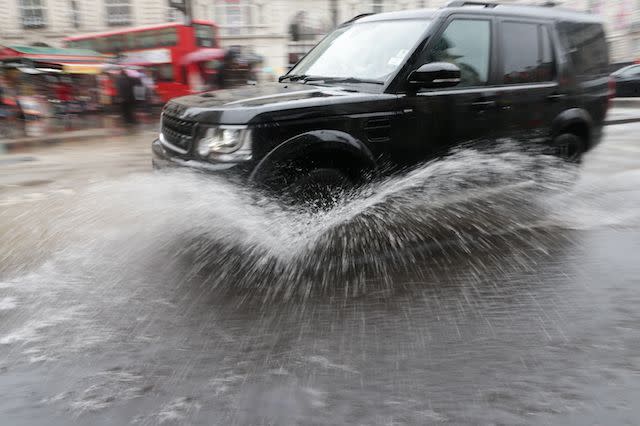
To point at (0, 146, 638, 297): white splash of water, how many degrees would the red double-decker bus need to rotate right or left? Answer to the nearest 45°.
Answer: approximately 45° to its right

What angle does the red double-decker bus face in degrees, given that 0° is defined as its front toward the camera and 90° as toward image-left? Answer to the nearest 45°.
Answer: approximately 315°

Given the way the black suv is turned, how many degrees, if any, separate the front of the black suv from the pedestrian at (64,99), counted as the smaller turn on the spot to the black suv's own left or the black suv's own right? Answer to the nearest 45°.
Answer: approximately 90° to the black suv's own right

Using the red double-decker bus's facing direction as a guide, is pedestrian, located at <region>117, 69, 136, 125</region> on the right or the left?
on its right

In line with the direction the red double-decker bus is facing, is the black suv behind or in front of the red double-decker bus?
in front

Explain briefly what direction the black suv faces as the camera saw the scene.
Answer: facing the viewer and to the left of the viewer

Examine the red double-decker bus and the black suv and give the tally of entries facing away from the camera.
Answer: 0

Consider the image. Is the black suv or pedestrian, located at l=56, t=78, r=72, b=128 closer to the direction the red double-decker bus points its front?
the black suv

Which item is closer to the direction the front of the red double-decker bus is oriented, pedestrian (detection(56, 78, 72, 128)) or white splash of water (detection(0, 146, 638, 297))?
the white splash of water
